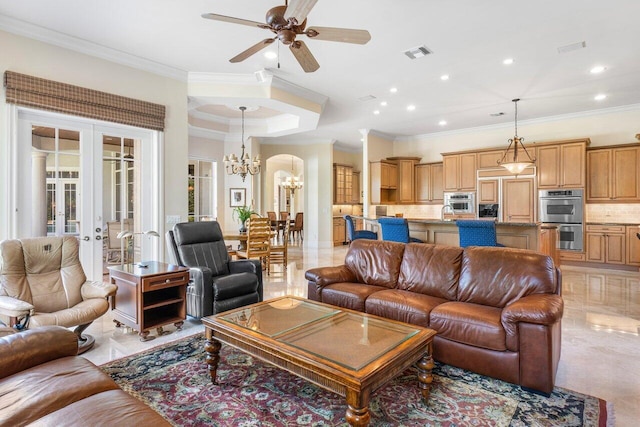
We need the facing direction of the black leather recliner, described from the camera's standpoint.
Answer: facing the viewer and to the right of the viewer

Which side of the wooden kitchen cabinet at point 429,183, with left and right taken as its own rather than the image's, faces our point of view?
front

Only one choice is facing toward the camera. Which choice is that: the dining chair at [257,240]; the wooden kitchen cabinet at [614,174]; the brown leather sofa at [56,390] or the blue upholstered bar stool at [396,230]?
the wooden kitchen cabinet

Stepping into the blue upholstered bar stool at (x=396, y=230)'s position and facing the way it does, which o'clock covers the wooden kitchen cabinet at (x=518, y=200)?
The wooden kitchen cabinet is roughly at 12 o'clock from the blue upholstered bar stool.

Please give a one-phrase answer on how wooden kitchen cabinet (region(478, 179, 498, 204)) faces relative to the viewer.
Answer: facing the viewer

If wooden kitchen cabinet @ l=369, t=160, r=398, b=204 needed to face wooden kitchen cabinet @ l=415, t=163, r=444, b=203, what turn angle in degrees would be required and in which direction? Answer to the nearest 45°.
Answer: approximately 45° to its left

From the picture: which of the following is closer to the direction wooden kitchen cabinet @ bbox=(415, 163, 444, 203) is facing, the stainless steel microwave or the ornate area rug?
the ornate area rug

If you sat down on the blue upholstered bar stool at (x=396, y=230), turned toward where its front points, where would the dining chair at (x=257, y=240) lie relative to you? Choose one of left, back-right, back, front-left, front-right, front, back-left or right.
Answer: back-left

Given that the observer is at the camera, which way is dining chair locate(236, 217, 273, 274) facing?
facing away from the viewer and to the left of the viewer

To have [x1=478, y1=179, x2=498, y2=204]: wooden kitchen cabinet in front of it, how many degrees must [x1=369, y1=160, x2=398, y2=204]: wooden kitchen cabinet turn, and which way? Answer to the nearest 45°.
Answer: approximately 45° to its left

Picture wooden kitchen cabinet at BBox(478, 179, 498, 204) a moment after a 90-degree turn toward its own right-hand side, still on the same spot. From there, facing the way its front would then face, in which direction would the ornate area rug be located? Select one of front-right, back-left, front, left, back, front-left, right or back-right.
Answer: left

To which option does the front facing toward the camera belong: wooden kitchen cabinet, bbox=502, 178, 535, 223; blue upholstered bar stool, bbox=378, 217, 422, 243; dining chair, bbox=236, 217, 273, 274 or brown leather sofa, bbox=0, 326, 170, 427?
the wooden kitchen cabinet

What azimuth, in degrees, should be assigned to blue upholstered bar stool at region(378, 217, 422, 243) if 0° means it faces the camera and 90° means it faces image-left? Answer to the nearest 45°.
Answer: approximately 225°

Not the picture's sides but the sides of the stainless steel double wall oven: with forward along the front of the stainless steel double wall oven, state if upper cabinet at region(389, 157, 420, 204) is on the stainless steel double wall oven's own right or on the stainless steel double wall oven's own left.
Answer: on the stainless steel double wall oven's own right

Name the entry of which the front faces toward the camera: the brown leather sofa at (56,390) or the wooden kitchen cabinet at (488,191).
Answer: the wooden kitchen cabinet

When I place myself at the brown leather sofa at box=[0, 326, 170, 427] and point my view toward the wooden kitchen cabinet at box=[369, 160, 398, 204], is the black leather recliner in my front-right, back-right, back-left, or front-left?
front-left

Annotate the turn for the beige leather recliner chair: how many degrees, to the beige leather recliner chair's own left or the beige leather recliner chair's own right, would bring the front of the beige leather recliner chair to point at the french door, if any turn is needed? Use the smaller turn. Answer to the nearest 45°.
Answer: approximately 135° to the beige leather recliner chair's own left

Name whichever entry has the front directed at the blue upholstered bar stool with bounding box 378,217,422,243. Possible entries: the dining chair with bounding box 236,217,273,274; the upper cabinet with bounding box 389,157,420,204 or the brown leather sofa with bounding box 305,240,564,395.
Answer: the upper cabinet
